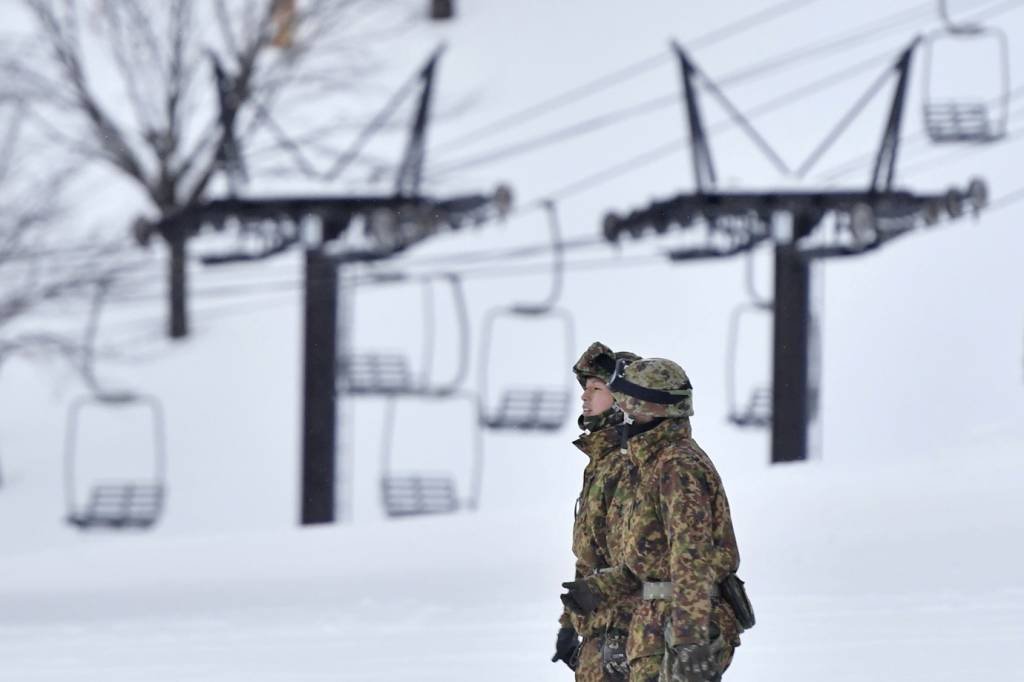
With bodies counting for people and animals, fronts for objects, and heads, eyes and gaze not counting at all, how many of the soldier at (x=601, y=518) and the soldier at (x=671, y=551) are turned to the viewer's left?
2

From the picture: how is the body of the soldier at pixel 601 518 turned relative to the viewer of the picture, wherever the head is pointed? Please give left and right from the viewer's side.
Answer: facing to the left of the viewer

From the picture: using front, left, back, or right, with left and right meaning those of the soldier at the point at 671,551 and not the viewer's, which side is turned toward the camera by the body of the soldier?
left

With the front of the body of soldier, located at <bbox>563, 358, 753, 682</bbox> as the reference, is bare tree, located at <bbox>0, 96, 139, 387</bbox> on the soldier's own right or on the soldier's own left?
on the soldier's own right

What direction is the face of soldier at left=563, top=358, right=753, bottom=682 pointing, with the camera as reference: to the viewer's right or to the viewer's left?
to the viewer's left

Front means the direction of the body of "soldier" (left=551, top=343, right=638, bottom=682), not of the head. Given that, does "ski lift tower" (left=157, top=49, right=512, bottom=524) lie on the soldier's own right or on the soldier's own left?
on the soldier's own right

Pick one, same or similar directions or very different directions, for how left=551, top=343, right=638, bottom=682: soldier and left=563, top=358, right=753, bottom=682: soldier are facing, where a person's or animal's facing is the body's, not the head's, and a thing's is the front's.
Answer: same or similar directions

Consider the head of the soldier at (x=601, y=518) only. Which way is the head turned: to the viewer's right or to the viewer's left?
to the viewer's left
